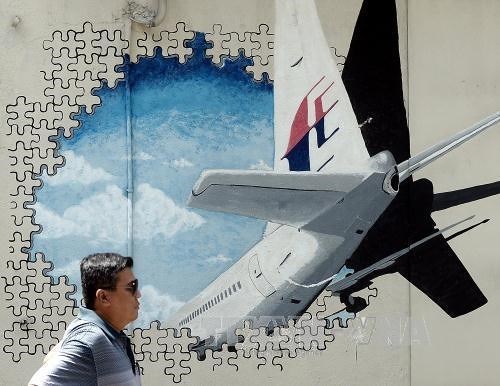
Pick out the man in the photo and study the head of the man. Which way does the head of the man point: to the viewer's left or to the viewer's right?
to the viewer's right

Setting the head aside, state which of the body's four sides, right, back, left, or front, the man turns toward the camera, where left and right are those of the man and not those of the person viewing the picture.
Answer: right
